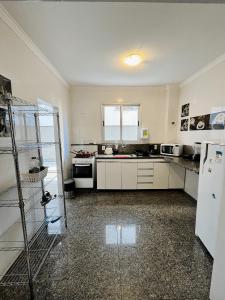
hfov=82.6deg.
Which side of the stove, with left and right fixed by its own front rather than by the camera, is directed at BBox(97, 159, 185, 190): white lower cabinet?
left

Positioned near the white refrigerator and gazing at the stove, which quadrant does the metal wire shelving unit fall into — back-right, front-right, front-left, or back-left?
front-left

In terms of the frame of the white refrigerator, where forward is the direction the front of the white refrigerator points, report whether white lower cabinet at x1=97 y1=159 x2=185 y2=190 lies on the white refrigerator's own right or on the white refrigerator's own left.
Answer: on the white refrigerator's own right

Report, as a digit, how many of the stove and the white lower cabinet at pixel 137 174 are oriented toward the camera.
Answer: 2

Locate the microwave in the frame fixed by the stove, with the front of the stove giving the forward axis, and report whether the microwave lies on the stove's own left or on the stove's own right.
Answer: on the stove's own left

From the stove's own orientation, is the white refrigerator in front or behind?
in front

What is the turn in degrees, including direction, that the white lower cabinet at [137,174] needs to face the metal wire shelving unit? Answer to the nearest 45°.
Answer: approximately 45° to its right

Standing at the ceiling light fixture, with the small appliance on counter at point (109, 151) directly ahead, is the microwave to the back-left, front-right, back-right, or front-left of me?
front-right

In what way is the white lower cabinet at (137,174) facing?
toward the camera

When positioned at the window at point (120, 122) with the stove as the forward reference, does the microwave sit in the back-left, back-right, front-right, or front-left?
back-left

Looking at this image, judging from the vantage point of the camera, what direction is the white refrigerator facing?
facing the viewer and to the left of the viewer

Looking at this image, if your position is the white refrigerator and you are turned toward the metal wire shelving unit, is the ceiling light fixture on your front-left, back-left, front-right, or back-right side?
front-right

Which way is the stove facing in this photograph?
toward the camera
